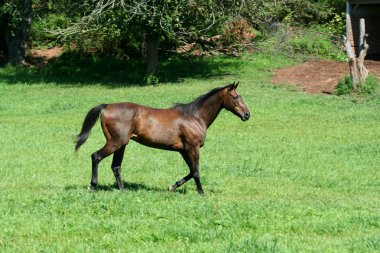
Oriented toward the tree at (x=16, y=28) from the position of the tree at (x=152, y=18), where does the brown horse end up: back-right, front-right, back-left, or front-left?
back-left

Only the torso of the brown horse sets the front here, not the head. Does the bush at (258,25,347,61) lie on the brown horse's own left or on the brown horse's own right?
on the brown horse's own left

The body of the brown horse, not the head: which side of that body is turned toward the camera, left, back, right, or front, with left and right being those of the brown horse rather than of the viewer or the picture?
right

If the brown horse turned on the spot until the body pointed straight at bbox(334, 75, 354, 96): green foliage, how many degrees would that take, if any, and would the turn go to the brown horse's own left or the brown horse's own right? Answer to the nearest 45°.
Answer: approximately 45° to the brown horse's own left

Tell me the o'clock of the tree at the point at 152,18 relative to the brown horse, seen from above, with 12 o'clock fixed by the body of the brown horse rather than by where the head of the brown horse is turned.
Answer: The tree is roughly at 9 o'clock from the brown horse.

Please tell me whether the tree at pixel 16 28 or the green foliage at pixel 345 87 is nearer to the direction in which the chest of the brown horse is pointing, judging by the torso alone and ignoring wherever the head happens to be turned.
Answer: the green foliage

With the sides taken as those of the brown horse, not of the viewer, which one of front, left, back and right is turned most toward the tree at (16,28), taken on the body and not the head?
left
